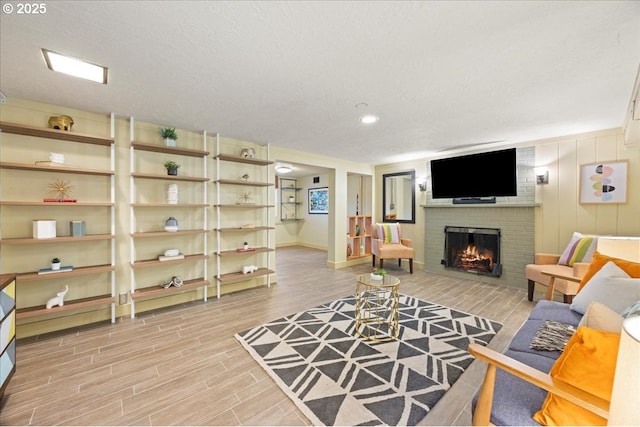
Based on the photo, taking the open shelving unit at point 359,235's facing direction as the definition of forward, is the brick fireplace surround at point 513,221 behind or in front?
in front

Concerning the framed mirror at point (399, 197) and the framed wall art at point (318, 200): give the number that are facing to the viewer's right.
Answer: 0

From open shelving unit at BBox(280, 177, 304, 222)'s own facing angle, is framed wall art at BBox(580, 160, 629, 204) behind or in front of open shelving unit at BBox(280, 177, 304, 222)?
in front

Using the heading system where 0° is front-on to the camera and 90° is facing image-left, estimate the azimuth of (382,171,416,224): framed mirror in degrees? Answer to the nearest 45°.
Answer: approximately 45°

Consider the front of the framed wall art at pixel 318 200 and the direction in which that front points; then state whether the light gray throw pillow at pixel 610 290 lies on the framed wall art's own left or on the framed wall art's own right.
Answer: on the framed wall art's own left

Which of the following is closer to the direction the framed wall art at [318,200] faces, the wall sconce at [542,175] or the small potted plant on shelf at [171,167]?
the small potted plant on shelf

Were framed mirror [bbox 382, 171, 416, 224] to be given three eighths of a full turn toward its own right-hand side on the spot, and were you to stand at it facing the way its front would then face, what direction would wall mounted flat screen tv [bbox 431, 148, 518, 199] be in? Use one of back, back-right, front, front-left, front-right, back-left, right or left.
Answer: back-right

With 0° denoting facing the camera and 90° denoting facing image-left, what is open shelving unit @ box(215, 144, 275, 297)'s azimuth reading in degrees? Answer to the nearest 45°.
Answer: approximately 315°

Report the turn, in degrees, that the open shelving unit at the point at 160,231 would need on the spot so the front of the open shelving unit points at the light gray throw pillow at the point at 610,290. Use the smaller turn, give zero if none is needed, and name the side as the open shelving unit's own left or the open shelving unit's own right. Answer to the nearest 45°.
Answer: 0° — it already faces it

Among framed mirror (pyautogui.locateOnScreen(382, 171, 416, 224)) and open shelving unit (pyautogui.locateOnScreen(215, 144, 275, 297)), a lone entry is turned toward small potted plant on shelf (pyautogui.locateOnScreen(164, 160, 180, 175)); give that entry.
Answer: the framed mirror

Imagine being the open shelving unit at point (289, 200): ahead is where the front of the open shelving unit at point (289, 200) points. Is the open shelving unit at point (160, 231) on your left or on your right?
on your right

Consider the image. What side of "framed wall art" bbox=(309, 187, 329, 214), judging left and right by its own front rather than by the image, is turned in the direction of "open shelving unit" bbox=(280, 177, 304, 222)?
right

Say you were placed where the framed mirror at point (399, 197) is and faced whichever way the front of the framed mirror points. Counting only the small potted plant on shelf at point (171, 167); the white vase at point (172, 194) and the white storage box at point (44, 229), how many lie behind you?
0

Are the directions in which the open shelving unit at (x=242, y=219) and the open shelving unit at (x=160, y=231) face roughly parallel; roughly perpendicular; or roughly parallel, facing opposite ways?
roughly parallel

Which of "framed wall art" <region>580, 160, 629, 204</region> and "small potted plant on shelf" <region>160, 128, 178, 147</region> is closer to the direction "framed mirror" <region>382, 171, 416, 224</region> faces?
the small potted plant on shelf
